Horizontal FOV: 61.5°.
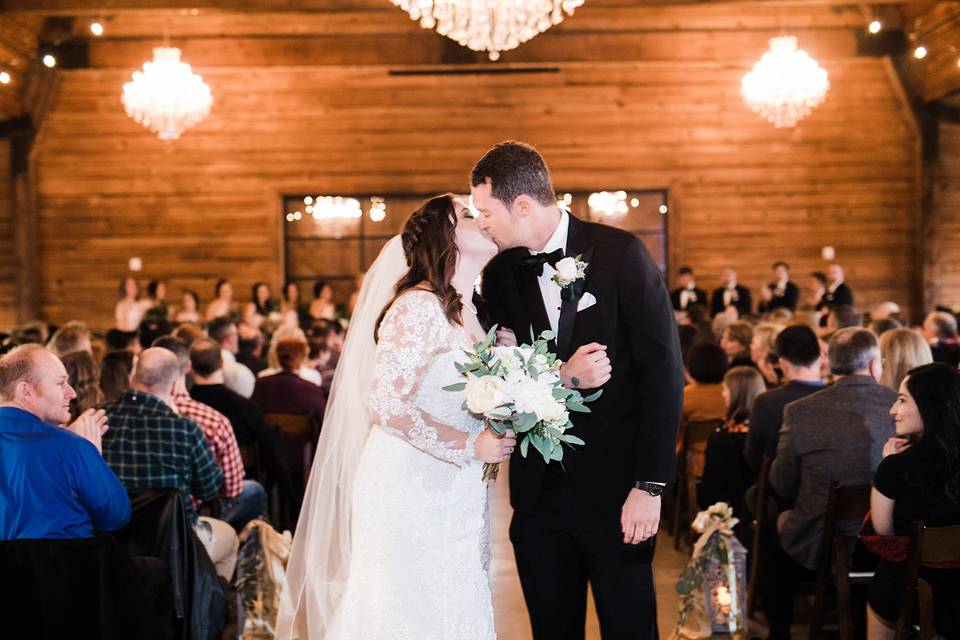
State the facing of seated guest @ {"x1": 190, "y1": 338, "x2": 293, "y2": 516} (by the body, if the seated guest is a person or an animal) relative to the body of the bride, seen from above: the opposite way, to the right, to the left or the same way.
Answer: to the left

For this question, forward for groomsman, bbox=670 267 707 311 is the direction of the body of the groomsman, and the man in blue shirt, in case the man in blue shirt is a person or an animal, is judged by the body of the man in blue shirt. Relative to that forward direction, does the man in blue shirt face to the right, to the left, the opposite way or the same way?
the opposite way

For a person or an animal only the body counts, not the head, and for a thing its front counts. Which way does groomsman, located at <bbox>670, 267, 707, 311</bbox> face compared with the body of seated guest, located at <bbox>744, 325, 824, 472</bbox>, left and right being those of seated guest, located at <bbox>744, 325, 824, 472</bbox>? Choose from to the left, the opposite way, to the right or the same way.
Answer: the opposite way

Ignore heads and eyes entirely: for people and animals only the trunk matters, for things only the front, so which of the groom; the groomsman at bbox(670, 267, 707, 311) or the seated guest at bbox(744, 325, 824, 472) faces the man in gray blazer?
the groomsman at bbox(670, 267, 707, 311)

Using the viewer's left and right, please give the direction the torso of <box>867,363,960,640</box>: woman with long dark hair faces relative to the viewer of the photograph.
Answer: facing away from the viewer and to the left of the viewer

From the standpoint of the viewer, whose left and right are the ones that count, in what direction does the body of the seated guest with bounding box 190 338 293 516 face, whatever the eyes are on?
facing away from the viewer

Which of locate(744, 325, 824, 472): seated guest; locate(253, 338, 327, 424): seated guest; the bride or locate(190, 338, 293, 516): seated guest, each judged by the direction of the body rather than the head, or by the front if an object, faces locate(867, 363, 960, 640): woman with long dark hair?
the bride

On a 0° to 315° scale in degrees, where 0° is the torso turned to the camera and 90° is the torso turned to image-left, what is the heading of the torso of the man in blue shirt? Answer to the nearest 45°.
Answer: approximately 225°

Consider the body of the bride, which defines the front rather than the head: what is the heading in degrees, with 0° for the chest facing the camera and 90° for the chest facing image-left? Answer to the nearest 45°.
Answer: approximately 270°

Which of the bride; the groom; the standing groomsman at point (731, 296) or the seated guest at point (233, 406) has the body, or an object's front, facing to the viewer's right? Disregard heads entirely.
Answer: the bride
